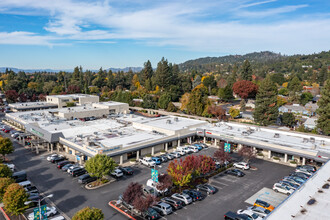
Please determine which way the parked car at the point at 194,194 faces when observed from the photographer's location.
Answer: facing away from the viewer and to the left of the viewer

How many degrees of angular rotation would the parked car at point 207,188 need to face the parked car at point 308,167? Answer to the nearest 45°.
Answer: approximately 90° to its right

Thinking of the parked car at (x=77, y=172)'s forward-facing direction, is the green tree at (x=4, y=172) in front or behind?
behind

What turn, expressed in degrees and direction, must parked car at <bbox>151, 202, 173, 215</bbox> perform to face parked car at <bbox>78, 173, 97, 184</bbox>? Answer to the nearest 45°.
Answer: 0° — it already faces it

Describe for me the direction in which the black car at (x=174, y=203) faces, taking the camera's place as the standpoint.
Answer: facing away from the viewer and to the left of the viewer
